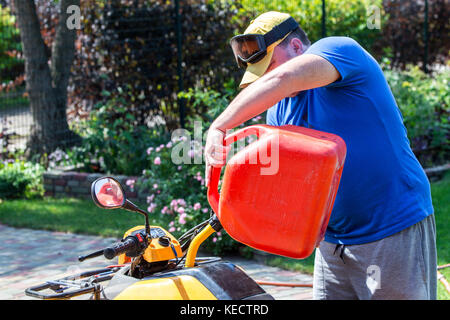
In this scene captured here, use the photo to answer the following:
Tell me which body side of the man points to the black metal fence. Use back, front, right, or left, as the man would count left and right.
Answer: right

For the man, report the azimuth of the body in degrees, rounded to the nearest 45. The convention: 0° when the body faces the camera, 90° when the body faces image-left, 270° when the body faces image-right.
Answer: approximately 45°

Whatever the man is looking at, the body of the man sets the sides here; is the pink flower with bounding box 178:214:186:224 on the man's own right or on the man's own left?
on the man's own right
